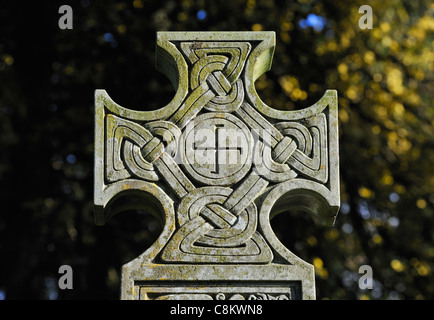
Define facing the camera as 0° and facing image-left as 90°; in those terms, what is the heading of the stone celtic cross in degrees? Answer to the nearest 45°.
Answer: approximately 0°
